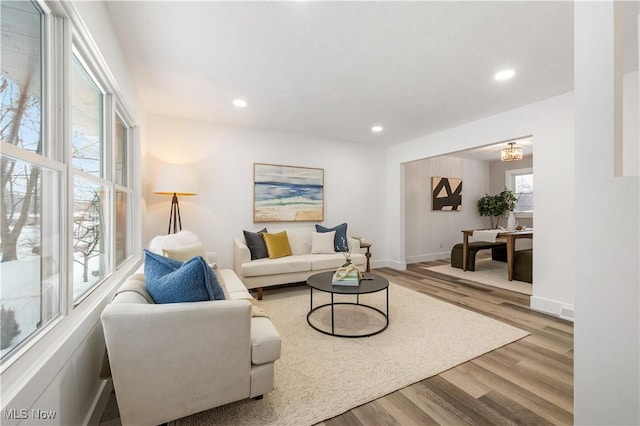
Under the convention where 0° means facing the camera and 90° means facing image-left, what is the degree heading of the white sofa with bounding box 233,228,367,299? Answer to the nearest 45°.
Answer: approximately 315°

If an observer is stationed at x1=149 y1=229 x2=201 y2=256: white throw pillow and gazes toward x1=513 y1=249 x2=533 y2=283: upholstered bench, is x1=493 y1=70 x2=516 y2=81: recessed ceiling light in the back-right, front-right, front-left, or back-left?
front-right

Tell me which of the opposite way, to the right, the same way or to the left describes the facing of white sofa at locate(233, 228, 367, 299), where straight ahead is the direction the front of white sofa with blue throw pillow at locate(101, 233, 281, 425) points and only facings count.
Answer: to the right

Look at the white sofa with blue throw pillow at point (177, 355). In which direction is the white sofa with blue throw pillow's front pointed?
to the viewer's right

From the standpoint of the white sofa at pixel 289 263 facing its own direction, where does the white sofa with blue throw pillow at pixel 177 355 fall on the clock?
The white sofa with blue throw pillow is roughly at 2 o'clock from the white sofa.

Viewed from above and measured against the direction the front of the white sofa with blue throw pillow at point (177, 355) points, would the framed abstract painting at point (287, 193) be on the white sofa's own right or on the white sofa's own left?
on the white sofa's own left

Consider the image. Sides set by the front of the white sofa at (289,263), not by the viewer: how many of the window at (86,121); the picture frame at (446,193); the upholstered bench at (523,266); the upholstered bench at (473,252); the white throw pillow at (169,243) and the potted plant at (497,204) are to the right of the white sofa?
2

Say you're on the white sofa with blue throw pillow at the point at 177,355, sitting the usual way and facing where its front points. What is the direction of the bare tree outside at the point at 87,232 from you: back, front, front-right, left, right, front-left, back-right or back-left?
back-left

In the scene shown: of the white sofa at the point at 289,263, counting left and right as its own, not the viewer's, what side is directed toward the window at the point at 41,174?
right

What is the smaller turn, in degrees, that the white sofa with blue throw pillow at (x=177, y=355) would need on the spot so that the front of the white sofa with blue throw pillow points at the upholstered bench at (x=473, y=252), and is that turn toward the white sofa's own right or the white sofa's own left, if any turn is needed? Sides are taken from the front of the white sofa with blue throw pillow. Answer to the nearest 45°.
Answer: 0° — it already faces it

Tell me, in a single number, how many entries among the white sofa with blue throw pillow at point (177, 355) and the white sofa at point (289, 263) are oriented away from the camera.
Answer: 0

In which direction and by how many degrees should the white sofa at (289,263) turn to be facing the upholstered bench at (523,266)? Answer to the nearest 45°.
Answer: approximately 45° to its left
